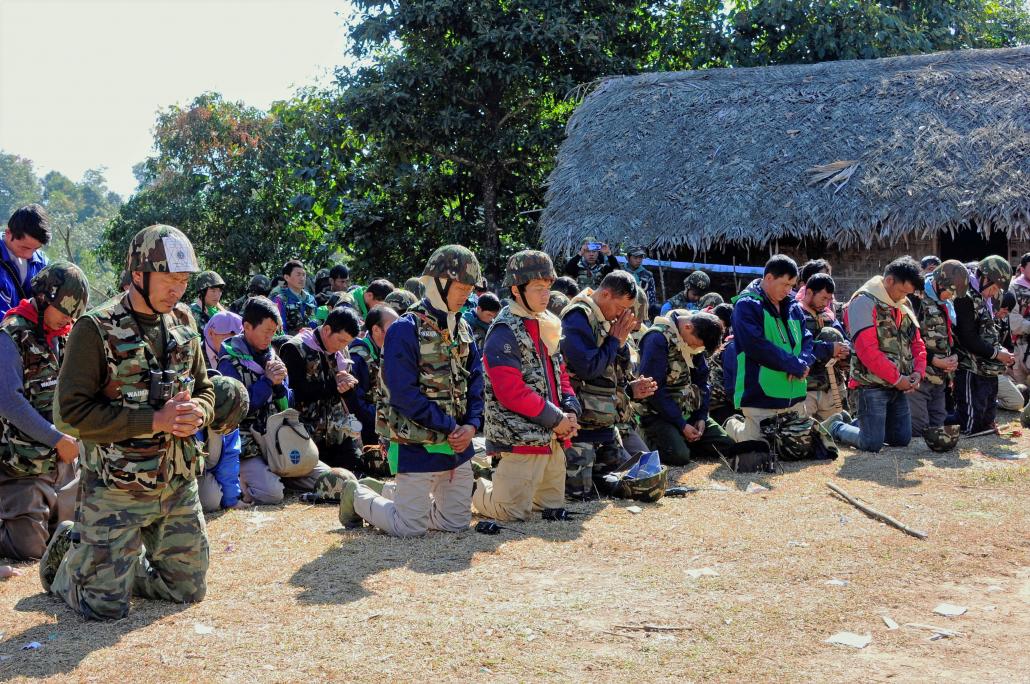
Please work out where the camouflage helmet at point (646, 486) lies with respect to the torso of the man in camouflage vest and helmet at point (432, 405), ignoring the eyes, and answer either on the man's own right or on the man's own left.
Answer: on the man's own left

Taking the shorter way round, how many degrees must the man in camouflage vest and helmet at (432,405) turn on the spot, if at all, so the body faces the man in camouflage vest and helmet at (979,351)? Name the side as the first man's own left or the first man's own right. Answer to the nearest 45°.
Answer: approximately 90° to the first man's own left
